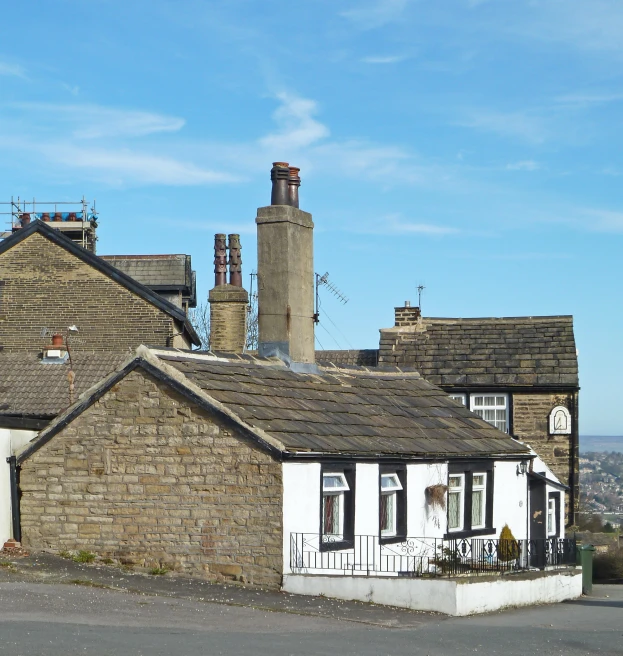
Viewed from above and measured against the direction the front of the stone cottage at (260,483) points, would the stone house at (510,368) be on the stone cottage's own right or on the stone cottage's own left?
on the stone cottage's own left

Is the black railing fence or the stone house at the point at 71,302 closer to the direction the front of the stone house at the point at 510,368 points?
the black railing fence

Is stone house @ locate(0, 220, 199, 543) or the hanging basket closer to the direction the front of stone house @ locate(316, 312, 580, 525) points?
the hanging basket

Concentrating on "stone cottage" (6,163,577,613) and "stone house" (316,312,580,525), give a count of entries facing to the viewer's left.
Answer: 0

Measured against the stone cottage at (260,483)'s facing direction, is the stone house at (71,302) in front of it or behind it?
behind

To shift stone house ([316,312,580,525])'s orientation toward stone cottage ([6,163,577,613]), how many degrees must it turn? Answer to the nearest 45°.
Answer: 0° — it already faces it

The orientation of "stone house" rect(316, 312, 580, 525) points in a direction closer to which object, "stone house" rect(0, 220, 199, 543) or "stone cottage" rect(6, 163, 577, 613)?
the stone cottage

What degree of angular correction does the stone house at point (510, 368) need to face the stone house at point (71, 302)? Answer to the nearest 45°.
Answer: approximately 90° to its right

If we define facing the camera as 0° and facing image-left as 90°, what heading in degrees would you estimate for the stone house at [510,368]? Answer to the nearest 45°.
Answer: approximately 0°

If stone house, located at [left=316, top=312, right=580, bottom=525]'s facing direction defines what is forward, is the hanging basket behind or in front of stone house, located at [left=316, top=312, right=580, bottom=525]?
in front
